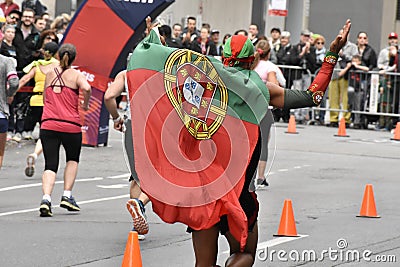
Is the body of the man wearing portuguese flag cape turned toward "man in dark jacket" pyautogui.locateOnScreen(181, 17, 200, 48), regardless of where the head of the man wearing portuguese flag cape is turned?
yes

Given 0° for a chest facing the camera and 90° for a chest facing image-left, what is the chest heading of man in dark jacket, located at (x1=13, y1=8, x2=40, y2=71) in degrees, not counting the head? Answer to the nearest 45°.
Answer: approximately 0°

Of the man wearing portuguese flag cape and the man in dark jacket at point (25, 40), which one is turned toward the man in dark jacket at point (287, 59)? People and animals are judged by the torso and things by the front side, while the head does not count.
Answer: the man wearing portuguese flag cape

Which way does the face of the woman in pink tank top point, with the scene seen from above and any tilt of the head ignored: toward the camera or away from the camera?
away from the camera

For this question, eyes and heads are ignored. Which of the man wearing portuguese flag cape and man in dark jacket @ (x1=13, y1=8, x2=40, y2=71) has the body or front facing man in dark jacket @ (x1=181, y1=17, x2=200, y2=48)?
the man wearing portuguese flag cape

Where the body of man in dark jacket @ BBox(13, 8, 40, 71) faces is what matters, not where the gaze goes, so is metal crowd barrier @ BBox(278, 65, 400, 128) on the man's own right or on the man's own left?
on the man's own left

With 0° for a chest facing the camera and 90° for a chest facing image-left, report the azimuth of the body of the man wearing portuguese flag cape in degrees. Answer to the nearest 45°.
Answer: approximately 180°

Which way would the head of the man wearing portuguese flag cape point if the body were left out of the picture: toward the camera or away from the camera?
away from the camera

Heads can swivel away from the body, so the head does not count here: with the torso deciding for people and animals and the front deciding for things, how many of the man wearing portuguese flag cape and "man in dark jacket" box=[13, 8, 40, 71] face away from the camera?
1

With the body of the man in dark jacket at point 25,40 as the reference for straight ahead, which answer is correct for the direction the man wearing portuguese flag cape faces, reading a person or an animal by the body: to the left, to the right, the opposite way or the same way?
the opposite way
